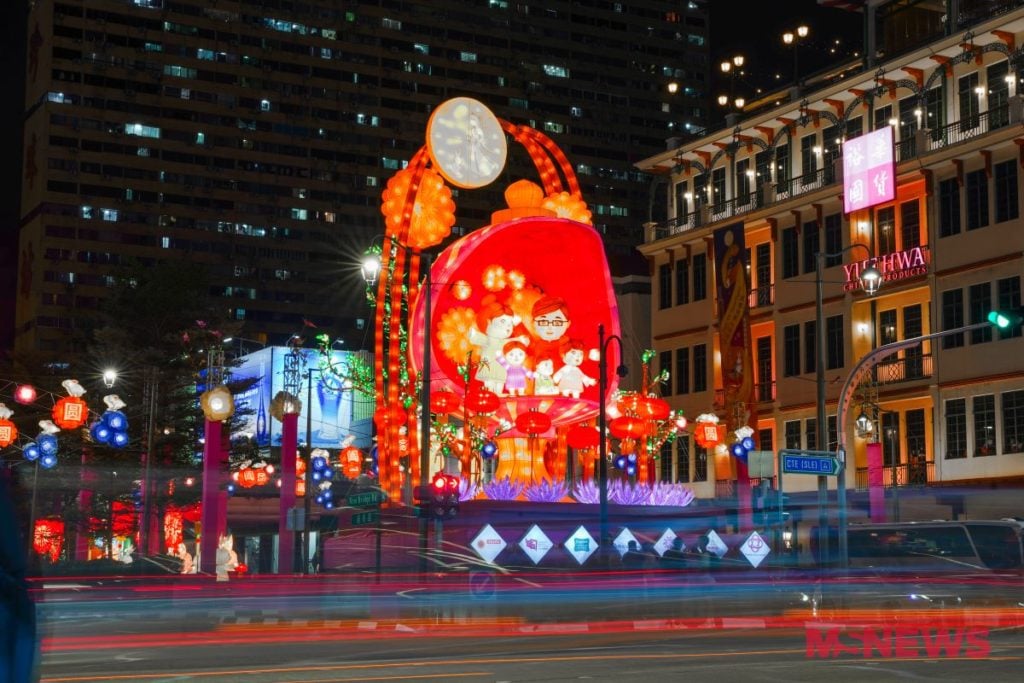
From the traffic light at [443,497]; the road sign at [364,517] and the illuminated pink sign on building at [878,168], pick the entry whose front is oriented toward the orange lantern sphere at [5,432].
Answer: the illuminated pink sign on building

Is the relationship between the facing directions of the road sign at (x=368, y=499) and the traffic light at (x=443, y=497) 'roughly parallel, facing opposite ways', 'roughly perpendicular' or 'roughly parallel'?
roughly parallel

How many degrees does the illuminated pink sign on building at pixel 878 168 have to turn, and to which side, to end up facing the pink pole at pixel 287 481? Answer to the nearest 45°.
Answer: approximately 45° to its right

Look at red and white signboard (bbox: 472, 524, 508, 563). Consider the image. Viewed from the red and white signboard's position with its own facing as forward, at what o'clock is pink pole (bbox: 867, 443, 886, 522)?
The pink pole is roughly at 8 o'clock from the red and white signboard.

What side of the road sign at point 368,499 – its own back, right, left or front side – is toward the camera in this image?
front

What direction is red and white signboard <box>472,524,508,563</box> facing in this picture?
toward the camera

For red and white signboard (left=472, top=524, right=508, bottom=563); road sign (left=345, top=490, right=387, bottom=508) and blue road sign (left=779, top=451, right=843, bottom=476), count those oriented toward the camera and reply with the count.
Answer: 3

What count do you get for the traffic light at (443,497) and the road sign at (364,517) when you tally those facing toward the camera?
2

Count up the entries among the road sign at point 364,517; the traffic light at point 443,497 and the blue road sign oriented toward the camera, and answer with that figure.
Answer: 3

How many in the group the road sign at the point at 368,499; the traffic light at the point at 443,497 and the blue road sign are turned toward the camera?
3

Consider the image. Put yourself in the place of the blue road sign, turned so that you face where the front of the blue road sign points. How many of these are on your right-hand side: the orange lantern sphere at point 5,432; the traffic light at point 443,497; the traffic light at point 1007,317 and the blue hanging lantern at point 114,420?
3

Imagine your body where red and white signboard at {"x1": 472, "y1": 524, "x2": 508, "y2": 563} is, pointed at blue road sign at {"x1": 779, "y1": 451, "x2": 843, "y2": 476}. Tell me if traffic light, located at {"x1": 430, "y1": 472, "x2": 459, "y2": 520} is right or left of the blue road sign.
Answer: right

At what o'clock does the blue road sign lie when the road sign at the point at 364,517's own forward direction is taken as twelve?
The blue road sign is roughly at 10 o'clock from the road sign.

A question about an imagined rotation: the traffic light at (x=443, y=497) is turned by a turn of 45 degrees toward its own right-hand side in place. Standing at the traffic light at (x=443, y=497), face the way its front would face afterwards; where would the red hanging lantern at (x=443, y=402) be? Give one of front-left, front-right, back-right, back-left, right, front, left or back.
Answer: back-right

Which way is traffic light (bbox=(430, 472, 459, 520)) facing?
toward the camera

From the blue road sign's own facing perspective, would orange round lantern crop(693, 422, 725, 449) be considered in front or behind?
behind

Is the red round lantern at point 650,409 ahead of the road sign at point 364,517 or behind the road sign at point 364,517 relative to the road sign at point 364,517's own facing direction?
behind
